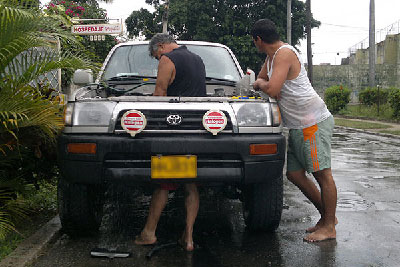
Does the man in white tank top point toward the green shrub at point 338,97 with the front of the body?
no

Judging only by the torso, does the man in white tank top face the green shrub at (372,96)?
no

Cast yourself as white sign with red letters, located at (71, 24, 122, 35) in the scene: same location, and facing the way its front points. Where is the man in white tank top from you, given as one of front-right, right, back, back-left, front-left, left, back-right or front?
front

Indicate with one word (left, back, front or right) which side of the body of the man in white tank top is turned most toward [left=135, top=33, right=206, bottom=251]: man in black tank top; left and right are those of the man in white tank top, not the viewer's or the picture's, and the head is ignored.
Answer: front

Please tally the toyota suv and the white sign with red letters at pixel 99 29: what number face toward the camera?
2

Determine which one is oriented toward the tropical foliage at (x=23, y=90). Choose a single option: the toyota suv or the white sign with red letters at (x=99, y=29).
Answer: the white sign with red letters

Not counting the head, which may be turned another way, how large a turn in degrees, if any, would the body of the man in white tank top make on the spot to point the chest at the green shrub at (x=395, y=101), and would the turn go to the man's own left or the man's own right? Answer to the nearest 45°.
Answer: approximately 90° to the man's own right

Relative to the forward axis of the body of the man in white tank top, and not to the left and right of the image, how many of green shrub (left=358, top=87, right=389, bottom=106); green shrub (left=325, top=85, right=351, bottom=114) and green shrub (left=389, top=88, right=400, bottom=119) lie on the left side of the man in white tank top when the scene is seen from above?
0

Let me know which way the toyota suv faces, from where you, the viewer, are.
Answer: facing the viewer

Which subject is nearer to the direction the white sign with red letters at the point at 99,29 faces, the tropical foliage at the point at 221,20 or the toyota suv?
the toyota suv

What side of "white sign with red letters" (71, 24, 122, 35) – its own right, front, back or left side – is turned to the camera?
front

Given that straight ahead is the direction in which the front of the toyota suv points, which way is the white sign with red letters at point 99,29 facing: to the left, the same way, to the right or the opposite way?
the same way

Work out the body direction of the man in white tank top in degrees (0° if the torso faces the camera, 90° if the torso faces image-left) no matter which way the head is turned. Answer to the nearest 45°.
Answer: approximately 90°

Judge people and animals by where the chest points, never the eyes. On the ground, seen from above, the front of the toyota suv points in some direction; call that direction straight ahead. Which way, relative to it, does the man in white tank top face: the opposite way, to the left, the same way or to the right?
to the right

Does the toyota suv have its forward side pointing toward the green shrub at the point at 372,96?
no
